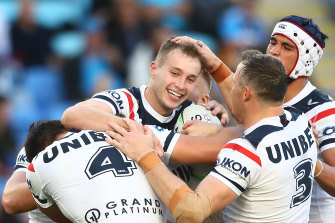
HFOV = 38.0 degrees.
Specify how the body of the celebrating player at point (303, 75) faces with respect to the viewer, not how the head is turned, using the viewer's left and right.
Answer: facing the viewer and to the left of the viewer

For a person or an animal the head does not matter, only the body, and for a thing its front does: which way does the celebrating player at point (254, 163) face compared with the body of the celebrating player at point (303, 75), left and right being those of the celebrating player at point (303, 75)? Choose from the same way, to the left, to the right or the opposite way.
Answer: to the right

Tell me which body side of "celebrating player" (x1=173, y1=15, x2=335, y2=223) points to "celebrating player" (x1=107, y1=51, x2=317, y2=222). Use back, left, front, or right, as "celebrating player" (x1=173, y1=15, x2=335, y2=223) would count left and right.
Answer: front

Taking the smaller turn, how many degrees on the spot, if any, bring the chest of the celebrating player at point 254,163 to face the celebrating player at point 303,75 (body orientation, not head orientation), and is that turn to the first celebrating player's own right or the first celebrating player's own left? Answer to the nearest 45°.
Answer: approximately 90° to the first celebrating player's own right

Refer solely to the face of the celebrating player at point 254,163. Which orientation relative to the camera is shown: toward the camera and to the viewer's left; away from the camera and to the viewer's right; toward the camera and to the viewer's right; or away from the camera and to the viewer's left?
away from the camera and to the viewer's left

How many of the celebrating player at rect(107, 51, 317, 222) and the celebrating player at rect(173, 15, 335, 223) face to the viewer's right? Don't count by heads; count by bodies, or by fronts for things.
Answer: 0

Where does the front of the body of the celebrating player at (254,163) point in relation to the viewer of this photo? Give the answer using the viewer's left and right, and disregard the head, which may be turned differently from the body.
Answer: facing away from the viewer and to the left of the viewer
